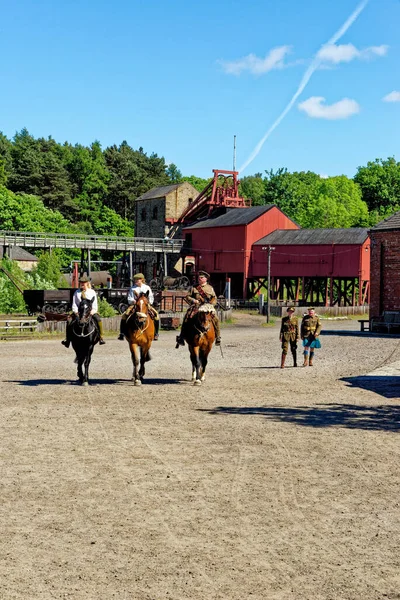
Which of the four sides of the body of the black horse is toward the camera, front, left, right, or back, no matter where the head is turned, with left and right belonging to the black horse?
front

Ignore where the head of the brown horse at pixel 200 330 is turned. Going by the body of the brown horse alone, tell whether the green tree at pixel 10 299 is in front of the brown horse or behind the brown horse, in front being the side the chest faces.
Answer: behind

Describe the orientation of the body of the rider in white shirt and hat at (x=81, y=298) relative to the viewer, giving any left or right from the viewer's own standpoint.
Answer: facing the viewer

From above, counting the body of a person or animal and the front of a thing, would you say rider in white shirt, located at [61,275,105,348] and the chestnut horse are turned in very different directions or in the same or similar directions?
same or similar directions

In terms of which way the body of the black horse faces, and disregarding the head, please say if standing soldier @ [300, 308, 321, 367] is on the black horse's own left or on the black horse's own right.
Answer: on the black horse's own left

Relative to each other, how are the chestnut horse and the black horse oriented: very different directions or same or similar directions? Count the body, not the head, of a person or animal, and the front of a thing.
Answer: same or similar directions

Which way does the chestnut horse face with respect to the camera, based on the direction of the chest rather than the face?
toward the camera

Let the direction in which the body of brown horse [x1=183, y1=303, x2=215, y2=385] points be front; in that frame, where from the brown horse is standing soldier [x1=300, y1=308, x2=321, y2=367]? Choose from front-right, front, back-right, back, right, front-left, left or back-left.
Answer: back-left

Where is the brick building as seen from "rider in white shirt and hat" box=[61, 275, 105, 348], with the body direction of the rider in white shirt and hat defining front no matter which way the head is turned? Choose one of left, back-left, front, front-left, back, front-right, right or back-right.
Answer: back-left

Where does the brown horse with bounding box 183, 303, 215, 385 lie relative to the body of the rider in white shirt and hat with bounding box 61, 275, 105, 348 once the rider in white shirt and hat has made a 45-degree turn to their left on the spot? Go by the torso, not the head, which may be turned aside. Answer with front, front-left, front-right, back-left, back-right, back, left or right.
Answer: front-left
